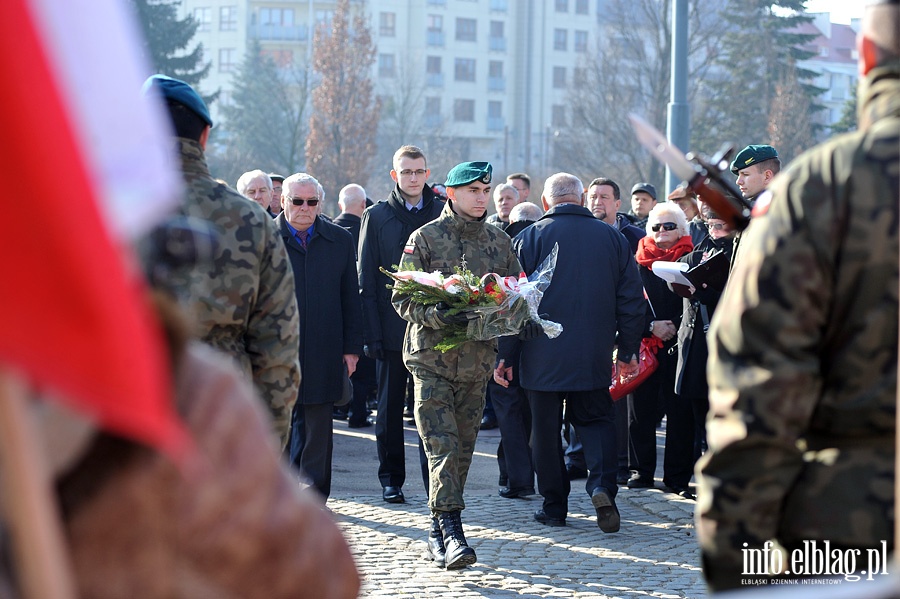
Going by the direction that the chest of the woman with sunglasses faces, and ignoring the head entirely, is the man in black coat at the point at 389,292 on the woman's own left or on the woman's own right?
on the woman's own right

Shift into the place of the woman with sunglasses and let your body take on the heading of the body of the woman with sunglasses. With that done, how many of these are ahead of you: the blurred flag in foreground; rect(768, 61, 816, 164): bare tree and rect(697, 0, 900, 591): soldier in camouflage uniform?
2

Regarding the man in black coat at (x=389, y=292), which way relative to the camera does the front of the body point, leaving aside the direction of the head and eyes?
toward the camera

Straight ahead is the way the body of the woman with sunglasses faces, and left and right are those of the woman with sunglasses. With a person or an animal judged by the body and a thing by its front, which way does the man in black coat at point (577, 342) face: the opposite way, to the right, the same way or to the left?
the opposite way

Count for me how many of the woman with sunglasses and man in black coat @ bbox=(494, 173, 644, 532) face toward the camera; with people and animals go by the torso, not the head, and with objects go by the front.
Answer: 1

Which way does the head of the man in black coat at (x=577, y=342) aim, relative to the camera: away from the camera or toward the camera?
away from the camera

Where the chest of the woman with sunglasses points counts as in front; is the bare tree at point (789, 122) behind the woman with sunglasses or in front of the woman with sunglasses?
behind

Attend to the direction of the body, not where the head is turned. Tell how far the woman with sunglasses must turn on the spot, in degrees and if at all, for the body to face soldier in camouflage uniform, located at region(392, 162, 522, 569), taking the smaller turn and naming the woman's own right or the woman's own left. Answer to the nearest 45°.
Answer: approximately 45° to the woman's own right

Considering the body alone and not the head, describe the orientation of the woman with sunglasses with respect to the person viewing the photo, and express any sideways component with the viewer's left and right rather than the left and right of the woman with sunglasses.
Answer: facing the viewer

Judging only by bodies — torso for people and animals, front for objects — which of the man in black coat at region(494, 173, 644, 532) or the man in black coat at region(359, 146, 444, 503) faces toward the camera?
the man in black coat at region(359, 146, 444, 503)

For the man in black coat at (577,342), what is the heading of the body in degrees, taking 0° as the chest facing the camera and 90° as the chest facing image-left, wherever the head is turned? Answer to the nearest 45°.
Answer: approximately 180°

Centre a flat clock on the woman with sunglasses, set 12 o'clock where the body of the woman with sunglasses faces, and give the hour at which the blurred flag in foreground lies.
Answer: The blurred flag in foreground is roughly at 12 o'clock from the woman with sunglasses.

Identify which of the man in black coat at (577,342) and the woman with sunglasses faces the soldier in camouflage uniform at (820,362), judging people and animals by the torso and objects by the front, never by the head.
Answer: the woman with sunglasses

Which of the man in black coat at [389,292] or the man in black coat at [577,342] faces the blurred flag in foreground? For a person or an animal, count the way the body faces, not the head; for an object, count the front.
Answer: the man in black coat at [389,292]

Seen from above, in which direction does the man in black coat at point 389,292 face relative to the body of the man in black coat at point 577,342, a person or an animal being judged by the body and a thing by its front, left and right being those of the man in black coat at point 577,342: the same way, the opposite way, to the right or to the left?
the opposite way

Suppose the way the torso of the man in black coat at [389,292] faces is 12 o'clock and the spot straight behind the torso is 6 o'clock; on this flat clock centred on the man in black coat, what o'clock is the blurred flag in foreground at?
The blurred flag in foreground is roughly at 12 o'clock from the man in black coat.
